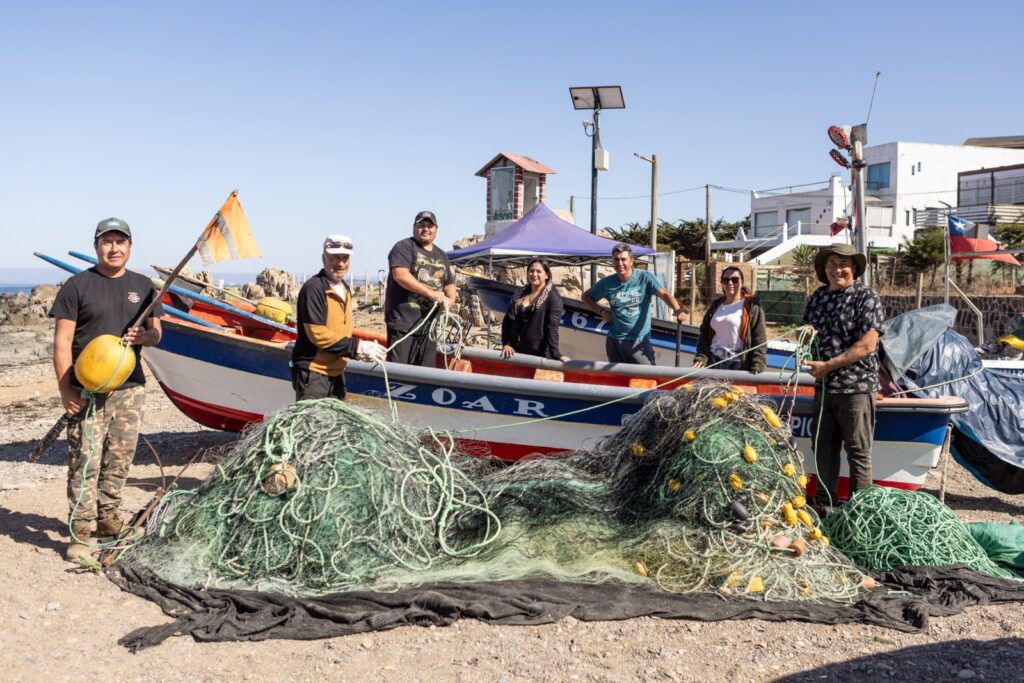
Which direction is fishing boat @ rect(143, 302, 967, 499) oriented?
to the viewer's left

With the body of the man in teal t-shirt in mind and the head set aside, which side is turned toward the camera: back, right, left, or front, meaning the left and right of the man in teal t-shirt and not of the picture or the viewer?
front

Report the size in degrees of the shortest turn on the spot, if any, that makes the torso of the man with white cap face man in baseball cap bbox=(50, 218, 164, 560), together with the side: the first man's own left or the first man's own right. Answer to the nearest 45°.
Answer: approximately 135° to the first man's own right

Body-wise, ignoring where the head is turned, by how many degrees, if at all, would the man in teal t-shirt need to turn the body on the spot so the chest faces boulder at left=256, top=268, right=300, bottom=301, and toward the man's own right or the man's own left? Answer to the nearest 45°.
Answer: approximately 135° to the man's own right

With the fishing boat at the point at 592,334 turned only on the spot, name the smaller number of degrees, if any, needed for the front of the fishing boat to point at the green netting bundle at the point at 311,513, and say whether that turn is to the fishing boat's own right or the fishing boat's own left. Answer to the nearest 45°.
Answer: approximately 90° to the fishing boat's own left

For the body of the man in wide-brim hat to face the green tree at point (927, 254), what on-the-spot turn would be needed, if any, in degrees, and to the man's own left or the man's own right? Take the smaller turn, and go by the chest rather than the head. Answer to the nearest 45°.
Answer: approximately 135° to the man's own right

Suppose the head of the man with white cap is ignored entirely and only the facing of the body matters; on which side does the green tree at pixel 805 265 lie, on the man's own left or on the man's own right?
on the man's own left

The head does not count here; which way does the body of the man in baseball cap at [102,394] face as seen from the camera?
toward the camera

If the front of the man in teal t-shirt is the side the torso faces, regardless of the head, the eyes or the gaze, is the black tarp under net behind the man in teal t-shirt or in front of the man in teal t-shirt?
in front

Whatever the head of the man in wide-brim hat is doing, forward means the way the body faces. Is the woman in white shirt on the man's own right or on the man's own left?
on the man's own right

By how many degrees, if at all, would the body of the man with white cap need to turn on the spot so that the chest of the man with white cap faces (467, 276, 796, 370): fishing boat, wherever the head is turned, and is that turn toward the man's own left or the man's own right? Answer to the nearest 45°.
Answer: approximately 90° to the man's own left

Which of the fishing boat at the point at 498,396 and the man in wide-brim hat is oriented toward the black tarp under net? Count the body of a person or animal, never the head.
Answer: the man in wide-brim hat
